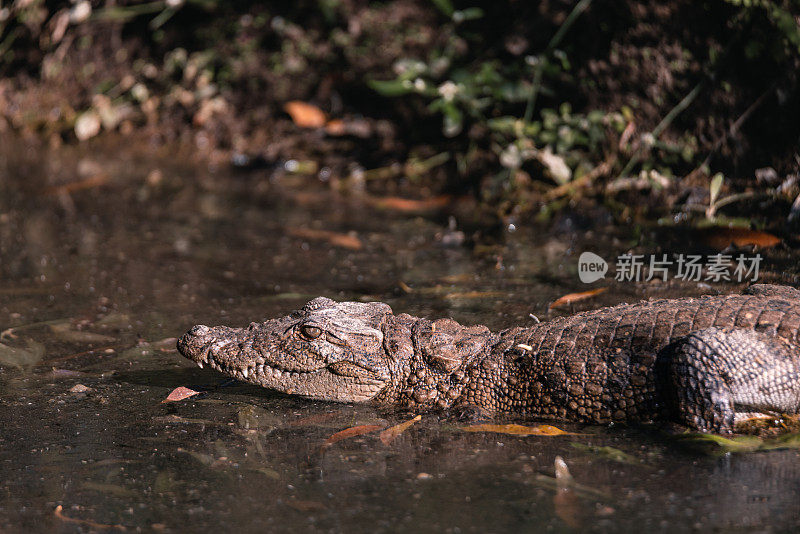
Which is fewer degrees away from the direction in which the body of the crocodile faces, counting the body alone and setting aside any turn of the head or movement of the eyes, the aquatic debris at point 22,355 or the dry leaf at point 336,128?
the aquatic debris

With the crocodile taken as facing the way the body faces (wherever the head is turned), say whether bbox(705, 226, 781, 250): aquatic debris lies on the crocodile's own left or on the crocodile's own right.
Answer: on the crocodile's own right

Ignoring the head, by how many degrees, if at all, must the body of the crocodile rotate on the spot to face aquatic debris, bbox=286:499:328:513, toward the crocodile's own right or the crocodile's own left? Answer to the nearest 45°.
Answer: approximately 45° to the crocodile's own left

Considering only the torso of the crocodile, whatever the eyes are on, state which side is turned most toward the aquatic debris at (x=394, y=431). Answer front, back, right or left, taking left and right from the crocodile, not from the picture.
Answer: front

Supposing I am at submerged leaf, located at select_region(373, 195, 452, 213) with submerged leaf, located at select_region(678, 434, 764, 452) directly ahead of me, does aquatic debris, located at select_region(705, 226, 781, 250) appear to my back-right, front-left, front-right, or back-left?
front-left

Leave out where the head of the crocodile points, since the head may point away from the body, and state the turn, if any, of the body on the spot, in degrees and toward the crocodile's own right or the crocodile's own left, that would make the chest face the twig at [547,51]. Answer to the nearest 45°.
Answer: approximately 90° to the crocodile's own right

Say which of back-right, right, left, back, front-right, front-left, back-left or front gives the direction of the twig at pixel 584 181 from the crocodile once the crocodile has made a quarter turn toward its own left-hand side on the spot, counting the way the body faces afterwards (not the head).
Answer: back

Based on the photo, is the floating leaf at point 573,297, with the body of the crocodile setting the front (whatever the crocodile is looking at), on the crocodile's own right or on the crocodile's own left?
on the crocodile's own right

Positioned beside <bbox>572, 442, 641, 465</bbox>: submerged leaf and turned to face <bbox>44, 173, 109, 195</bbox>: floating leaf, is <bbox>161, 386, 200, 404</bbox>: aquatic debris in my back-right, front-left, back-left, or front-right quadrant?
front-left

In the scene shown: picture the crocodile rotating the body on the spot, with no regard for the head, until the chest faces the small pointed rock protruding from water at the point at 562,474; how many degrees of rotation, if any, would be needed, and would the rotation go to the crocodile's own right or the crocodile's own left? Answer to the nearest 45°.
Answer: approximately 90° to the crocodile's own left

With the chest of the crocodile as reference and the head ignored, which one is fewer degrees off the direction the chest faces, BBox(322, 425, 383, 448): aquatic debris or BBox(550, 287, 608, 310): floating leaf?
the aquatic debris

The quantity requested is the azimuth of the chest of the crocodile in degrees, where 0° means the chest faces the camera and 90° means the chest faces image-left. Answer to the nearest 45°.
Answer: approximately 90°

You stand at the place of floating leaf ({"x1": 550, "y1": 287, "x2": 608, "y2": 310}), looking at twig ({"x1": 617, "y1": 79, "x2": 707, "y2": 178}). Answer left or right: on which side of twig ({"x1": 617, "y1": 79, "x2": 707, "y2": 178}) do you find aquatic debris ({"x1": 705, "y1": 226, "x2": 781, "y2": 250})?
right

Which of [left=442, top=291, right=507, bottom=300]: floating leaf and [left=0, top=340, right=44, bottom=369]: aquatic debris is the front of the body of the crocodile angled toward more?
the aquatic debris

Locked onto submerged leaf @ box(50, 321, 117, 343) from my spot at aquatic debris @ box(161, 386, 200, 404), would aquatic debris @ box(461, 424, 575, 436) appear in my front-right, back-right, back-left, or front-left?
back-right

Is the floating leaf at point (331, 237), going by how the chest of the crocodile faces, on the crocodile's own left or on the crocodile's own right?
on the crocodile's own right
